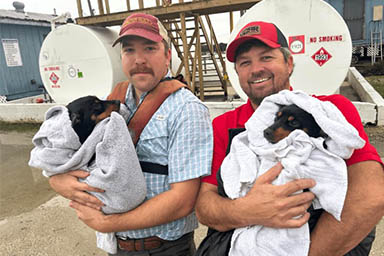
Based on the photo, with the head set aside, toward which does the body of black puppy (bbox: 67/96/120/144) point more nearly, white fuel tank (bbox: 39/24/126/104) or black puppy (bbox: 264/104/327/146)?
the black puppy

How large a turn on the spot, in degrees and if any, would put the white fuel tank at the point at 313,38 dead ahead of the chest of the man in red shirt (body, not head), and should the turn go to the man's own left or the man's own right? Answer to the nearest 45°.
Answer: approximately 135° to the man's own right

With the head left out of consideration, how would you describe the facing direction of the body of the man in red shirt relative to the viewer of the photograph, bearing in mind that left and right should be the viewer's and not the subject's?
facing the viewer and to the left of the viewer

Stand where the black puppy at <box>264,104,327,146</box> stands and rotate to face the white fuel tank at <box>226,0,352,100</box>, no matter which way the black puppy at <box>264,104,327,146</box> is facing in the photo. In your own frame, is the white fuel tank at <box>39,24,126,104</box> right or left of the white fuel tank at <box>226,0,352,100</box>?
left

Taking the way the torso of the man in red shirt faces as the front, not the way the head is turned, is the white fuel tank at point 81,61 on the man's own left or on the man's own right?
on the man's own right

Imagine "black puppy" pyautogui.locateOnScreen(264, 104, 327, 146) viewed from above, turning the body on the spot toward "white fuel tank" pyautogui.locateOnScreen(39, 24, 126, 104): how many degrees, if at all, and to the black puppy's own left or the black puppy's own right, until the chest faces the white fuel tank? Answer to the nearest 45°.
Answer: approximately 90° to the black puppy's own right

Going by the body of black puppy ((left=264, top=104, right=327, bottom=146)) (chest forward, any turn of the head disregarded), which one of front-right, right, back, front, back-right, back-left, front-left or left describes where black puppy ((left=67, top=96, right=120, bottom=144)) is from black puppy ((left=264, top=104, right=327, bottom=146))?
front-right
